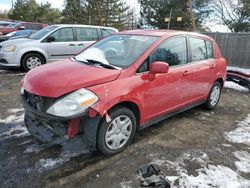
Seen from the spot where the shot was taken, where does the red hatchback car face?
facing the viewer and to the left of the viewer

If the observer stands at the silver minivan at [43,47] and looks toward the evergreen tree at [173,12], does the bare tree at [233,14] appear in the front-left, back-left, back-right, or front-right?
front-right

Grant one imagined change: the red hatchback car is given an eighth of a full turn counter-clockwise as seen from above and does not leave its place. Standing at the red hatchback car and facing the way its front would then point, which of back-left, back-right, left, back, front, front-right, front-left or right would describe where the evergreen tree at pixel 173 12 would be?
back

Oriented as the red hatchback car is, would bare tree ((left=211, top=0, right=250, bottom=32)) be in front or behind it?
behind

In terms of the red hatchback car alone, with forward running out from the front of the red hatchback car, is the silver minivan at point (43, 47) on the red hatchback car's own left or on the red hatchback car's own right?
on the red hatchback car's own right
